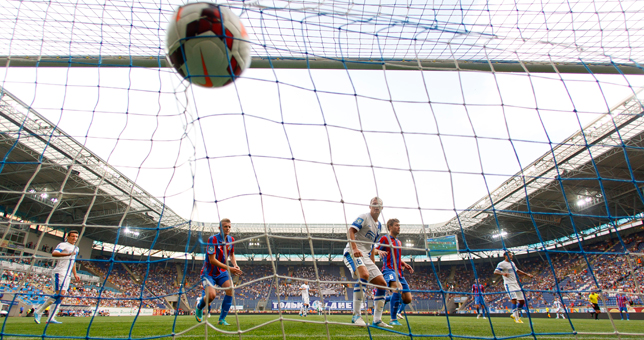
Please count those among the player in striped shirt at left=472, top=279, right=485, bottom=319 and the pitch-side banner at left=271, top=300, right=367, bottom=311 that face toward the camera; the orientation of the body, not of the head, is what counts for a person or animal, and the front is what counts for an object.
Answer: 2

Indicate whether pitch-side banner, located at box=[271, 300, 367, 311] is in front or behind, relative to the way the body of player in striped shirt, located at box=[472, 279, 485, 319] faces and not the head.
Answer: behind

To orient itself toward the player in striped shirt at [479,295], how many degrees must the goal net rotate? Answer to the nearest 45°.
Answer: approximately 45° to its right

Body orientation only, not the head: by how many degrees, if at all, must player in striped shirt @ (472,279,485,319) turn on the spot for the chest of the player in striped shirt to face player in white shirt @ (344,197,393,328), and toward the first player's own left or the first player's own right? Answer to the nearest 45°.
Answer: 0° — they already face them

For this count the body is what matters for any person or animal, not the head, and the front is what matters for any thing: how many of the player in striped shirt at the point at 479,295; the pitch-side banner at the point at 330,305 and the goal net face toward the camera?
2

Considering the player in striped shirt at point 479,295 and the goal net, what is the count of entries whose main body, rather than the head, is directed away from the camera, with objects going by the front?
1

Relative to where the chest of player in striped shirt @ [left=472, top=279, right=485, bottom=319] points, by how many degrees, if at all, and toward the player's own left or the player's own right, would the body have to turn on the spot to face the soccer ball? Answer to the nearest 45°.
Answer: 0° — they already face it

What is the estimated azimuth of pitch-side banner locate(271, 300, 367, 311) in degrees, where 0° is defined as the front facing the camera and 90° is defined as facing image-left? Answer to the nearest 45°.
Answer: approximately 0°

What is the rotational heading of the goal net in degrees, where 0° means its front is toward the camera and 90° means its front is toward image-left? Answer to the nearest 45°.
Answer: approximately 180°

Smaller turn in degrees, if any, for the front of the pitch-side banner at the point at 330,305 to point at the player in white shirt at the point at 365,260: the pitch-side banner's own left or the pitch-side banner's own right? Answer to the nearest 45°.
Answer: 0° — it already faces them
